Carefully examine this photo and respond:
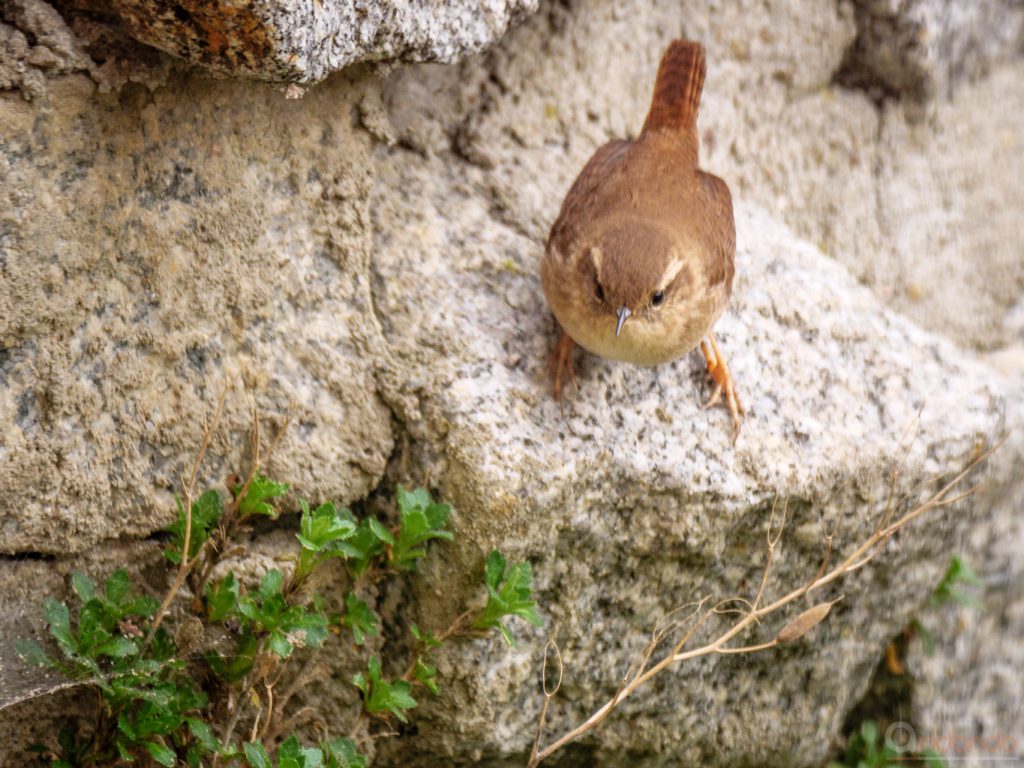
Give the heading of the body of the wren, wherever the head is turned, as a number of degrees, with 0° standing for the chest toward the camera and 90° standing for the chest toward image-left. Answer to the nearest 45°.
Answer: approximately 0°

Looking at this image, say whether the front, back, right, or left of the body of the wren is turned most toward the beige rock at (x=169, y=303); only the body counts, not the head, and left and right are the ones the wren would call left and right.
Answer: right

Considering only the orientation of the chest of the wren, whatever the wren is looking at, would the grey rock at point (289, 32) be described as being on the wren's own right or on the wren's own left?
on the wren's own right
